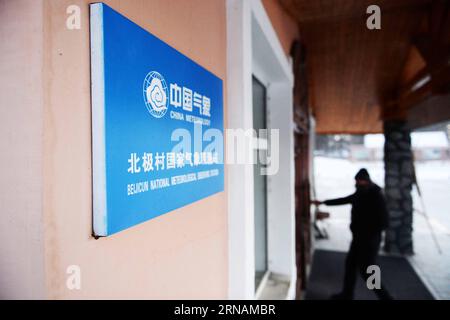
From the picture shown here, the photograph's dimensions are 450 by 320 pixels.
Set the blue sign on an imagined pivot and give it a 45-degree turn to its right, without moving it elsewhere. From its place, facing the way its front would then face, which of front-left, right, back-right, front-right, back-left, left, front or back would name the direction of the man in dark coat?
back-left

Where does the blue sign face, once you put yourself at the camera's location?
facing the viewer and to the right of the viewer
